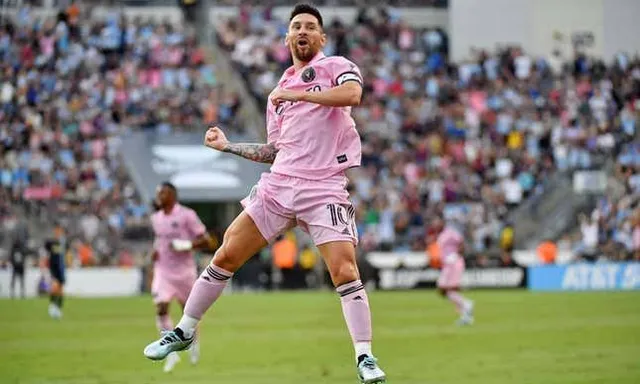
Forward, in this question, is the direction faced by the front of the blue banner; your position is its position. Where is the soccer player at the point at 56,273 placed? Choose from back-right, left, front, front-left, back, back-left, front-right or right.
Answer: front-right

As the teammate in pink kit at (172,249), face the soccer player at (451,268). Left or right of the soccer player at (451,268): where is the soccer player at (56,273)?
left

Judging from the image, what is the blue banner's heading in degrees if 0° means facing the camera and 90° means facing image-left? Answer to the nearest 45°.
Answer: approximately 0°

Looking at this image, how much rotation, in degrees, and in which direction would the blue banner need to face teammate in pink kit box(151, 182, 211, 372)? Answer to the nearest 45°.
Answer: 0° — it already faces them

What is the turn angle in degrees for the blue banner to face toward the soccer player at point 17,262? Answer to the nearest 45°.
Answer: approximately 45° to its right

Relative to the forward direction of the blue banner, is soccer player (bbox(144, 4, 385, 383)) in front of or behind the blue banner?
in front
